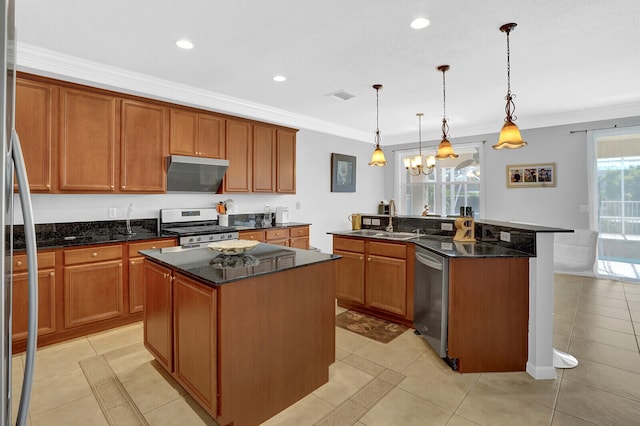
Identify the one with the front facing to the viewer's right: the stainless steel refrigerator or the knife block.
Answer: the stainless steel refrigerator

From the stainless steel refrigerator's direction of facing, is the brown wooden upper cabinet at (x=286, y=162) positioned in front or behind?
in front

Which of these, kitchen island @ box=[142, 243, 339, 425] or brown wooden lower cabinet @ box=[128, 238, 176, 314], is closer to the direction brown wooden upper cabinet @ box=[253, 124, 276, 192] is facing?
the kitchen island

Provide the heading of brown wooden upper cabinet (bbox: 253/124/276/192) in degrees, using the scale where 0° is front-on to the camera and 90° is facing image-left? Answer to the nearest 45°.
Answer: approximately 315°

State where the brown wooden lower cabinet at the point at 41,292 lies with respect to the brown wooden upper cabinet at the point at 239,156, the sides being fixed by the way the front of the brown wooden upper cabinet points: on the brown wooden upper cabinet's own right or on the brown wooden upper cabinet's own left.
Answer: on the brown wooden upper cabinet's own right

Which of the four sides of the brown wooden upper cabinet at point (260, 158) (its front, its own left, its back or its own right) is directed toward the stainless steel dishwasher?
front

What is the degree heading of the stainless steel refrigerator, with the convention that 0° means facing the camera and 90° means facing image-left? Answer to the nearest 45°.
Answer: approximately 270°

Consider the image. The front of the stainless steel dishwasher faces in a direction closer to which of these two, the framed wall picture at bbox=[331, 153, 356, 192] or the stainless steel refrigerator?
the stainless steel refrigerator

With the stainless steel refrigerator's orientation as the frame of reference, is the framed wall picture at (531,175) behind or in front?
in front

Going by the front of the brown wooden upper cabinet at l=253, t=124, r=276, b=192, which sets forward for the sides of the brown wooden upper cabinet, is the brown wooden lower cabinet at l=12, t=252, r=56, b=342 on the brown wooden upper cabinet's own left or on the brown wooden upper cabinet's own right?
on the brown wooden upper cabinet's own right

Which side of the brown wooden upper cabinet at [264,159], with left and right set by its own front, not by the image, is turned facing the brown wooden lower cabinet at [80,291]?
right
